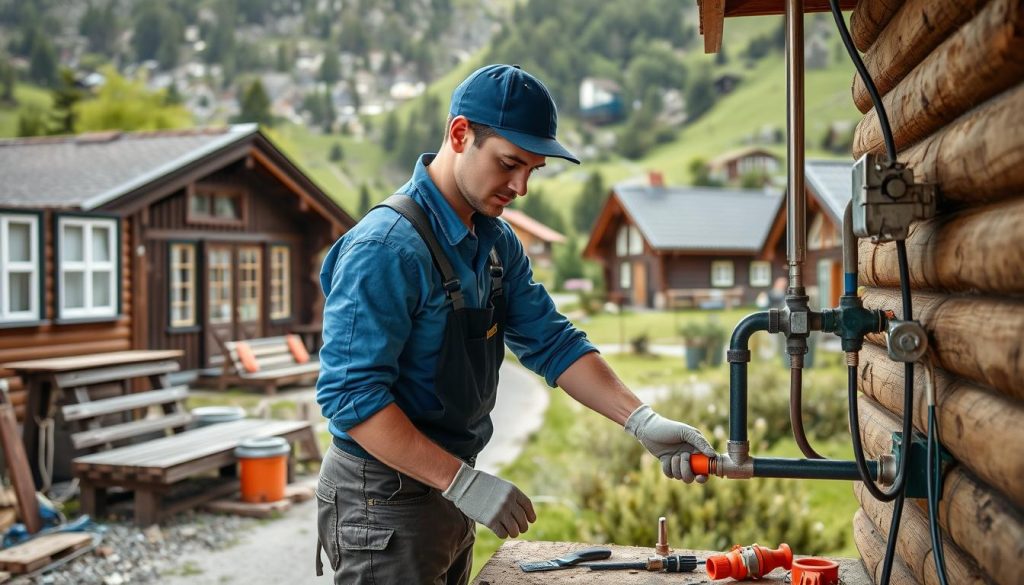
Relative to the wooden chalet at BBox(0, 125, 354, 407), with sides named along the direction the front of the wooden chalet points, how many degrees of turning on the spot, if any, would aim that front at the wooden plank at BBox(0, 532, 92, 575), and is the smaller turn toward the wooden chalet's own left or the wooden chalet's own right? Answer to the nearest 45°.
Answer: approximately 45° to the wooden chalet's own right

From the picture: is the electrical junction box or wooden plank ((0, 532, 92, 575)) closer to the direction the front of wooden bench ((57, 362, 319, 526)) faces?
the electrical junction box

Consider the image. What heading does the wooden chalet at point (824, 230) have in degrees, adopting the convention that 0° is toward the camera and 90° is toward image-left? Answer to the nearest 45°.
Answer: approximately 45°

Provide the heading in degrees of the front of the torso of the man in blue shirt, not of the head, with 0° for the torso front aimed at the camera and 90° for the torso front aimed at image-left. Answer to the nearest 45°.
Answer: approximately 315°

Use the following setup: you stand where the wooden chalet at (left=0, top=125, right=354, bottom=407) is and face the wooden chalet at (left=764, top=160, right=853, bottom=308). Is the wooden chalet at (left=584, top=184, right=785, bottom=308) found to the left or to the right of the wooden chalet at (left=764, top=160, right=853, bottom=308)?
left

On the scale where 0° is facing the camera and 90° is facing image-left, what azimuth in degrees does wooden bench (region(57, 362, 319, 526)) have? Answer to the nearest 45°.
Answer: approximately 315°

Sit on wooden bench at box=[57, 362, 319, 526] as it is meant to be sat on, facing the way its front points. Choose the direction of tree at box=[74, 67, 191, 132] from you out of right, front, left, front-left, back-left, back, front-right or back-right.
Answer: back-left

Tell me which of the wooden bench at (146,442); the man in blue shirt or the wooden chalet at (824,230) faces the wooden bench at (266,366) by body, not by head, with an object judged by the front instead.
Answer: the wooden chalet

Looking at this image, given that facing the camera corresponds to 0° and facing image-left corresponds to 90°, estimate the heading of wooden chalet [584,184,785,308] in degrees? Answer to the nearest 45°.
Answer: approximately 45°

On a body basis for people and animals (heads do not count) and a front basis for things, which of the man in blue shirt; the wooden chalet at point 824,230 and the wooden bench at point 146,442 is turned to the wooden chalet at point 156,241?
the wooden chalet at point 824,230

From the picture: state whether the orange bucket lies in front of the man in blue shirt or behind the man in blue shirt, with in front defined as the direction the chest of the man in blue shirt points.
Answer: behind
